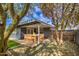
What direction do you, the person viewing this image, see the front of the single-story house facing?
facing the viewer and to the left of the viewer
